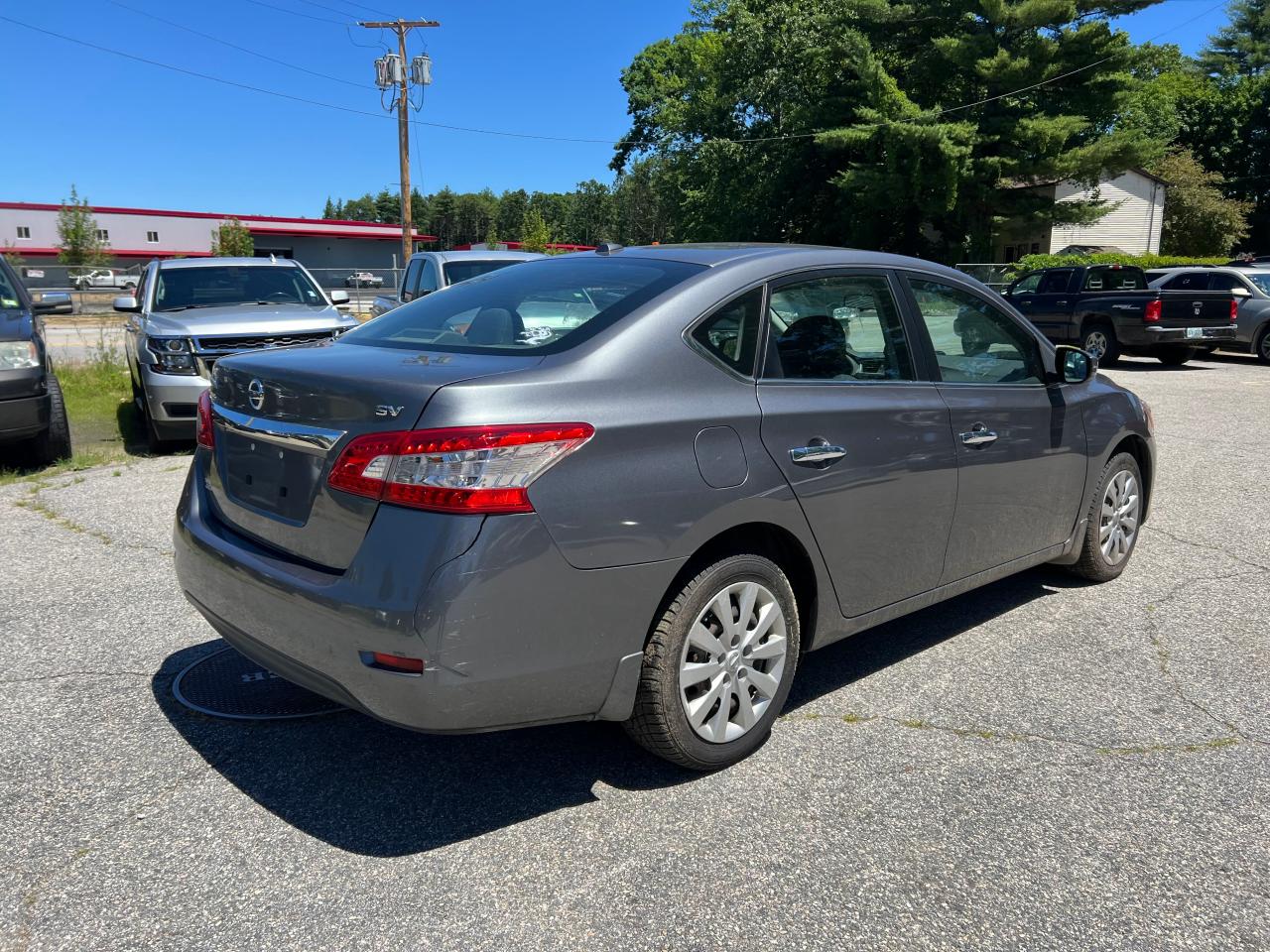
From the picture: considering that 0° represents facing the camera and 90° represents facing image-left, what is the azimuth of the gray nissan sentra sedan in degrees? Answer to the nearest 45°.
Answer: approximately 225°

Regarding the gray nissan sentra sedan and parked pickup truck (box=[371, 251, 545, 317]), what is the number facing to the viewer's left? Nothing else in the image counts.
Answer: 0

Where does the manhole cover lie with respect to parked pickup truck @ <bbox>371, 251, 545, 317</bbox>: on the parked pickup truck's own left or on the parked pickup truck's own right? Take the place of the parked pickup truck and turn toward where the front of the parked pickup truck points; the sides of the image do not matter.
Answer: on the parked pickup truck's own right

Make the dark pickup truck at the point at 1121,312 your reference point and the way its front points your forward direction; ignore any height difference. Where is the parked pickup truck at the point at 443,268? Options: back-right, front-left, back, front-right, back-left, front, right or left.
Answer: left

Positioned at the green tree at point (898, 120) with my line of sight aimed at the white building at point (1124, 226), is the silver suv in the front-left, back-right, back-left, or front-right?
back-right

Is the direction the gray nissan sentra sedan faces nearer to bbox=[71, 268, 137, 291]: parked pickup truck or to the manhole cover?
the parked pickup truck

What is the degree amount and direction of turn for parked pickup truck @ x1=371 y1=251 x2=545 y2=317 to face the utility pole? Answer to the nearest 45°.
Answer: approximately 135° to its left

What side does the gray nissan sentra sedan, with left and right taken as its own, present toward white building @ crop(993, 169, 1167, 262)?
front

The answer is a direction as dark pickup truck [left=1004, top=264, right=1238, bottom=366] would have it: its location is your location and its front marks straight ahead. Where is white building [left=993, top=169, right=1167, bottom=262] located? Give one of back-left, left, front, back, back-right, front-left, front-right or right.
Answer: front-right

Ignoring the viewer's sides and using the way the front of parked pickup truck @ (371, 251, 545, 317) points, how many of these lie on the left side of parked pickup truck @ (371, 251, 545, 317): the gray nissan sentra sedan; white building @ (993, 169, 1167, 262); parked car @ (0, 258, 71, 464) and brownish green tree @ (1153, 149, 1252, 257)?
2

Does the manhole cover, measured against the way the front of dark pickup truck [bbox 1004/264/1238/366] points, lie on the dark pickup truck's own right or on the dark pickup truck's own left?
on the dark pickup truck's own left

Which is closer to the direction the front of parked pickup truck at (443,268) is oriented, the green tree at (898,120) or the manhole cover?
the manhole cover

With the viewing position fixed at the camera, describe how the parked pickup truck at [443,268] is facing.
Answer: facing the viewer and to the right of the viewer

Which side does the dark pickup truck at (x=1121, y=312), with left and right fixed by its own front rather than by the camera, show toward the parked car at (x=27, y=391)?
left
